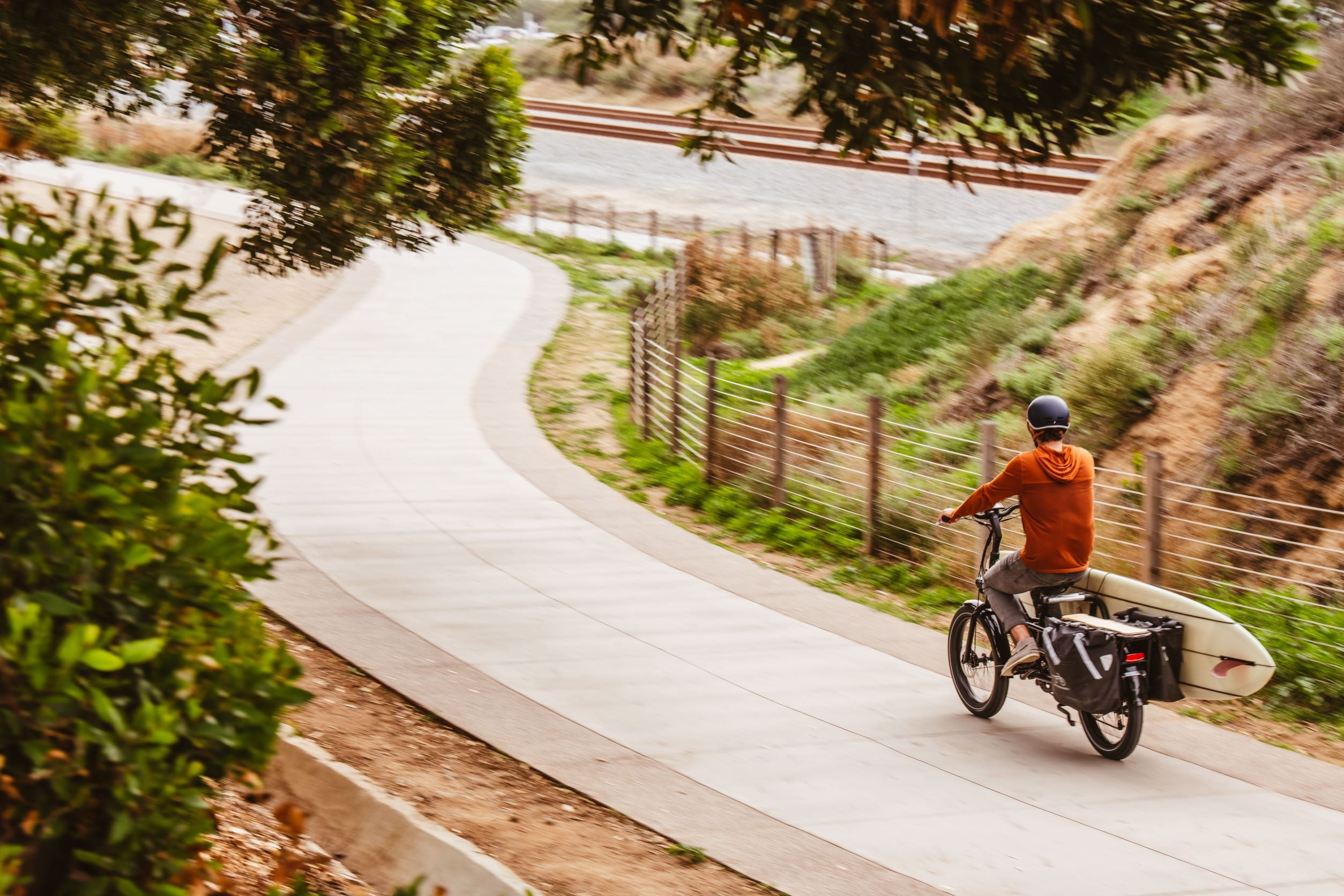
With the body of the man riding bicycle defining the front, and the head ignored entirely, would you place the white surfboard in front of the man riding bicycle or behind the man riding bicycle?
behind

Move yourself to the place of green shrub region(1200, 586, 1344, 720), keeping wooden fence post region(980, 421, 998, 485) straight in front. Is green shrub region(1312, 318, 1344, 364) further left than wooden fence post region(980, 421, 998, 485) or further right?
right

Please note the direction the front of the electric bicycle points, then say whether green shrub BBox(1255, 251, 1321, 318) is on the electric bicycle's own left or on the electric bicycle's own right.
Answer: on the electric bicycle's own right

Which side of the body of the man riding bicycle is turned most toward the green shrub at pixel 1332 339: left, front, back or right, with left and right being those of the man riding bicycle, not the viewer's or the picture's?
right

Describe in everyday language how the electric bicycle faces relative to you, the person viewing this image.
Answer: facing away from the viewer and to the left of the viewer

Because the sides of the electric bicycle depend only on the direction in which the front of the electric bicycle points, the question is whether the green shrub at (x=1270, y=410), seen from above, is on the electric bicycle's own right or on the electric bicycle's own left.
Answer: on the electric bicycle's own right

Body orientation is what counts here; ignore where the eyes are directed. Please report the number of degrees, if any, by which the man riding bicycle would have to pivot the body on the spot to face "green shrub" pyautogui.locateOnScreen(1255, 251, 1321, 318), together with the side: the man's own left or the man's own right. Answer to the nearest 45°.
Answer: approximately 45° to the man's own right

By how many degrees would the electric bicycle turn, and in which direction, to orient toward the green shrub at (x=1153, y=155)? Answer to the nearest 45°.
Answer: approximately 45° to its right

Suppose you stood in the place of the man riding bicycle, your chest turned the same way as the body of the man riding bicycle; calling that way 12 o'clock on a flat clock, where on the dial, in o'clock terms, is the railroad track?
The railroad track is roughly at 1 o'clock from the man riding bicycle.

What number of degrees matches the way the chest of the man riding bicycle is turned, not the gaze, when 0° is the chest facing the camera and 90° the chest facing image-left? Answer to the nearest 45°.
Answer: approximately 135°
